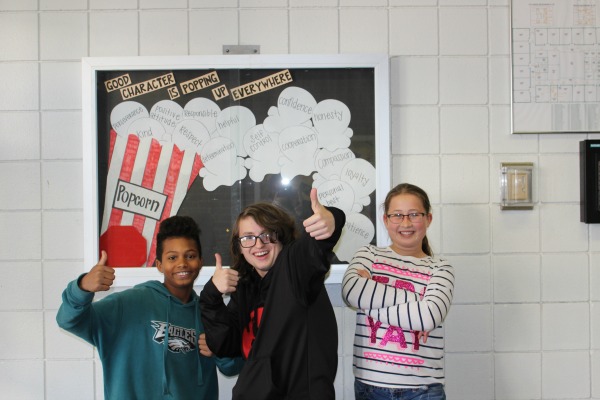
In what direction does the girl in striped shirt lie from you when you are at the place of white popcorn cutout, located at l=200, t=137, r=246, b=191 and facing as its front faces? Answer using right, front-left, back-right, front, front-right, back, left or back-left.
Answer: front-left

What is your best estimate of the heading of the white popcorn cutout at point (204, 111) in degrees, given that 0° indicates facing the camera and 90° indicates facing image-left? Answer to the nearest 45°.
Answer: approximately 0°

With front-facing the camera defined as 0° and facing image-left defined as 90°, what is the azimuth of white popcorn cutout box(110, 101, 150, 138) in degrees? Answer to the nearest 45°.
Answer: approximately 0°

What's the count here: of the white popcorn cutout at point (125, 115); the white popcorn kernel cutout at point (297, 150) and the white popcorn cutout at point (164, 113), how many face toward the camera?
3

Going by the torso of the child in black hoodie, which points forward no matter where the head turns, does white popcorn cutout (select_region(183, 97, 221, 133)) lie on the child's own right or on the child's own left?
on the child's own right

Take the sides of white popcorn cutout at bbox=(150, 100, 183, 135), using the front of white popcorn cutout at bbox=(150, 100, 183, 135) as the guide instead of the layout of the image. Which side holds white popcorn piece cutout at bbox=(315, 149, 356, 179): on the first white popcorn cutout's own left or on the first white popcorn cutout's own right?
on the first white popcorn cutout's own left

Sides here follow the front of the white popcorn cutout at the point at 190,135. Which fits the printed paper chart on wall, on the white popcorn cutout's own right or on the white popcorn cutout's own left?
on the white popcorn cutout's own left
